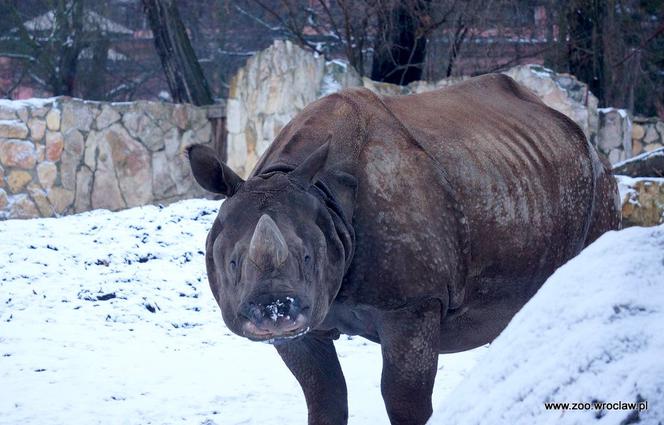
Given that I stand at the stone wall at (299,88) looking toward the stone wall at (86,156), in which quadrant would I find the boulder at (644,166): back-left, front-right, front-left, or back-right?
back-left

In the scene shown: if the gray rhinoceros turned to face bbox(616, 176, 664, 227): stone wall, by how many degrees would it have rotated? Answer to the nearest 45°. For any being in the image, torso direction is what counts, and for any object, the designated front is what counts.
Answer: approximately 180°

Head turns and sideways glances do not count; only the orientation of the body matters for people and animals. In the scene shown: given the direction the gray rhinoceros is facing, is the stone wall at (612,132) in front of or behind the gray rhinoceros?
behind

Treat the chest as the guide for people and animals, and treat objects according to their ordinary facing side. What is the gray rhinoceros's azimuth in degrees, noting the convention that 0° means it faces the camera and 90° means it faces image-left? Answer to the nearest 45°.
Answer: approximately 45°

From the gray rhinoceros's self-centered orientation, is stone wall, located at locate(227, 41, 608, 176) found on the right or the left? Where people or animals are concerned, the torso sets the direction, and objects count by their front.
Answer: on its right

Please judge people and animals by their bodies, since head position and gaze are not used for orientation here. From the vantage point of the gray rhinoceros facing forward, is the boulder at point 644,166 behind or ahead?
behind

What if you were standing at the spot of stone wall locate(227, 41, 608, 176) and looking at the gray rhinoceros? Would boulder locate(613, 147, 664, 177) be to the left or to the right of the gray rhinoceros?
left
